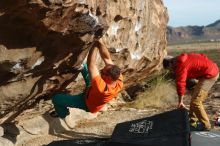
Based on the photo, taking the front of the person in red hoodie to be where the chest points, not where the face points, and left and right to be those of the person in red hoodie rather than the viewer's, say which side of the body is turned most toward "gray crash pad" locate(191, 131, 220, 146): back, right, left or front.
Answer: left

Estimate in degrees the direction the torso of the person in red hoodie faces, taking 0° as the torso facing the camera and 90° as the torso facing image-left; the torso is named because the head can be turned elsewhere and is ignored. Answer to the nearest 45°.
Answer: approximately 90°

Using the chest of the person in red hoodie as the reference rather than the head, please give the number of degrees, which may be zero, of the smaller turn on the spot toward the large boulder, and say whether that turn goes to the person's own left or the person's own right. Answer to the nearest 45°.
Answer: approximately 45° to the person's own left
